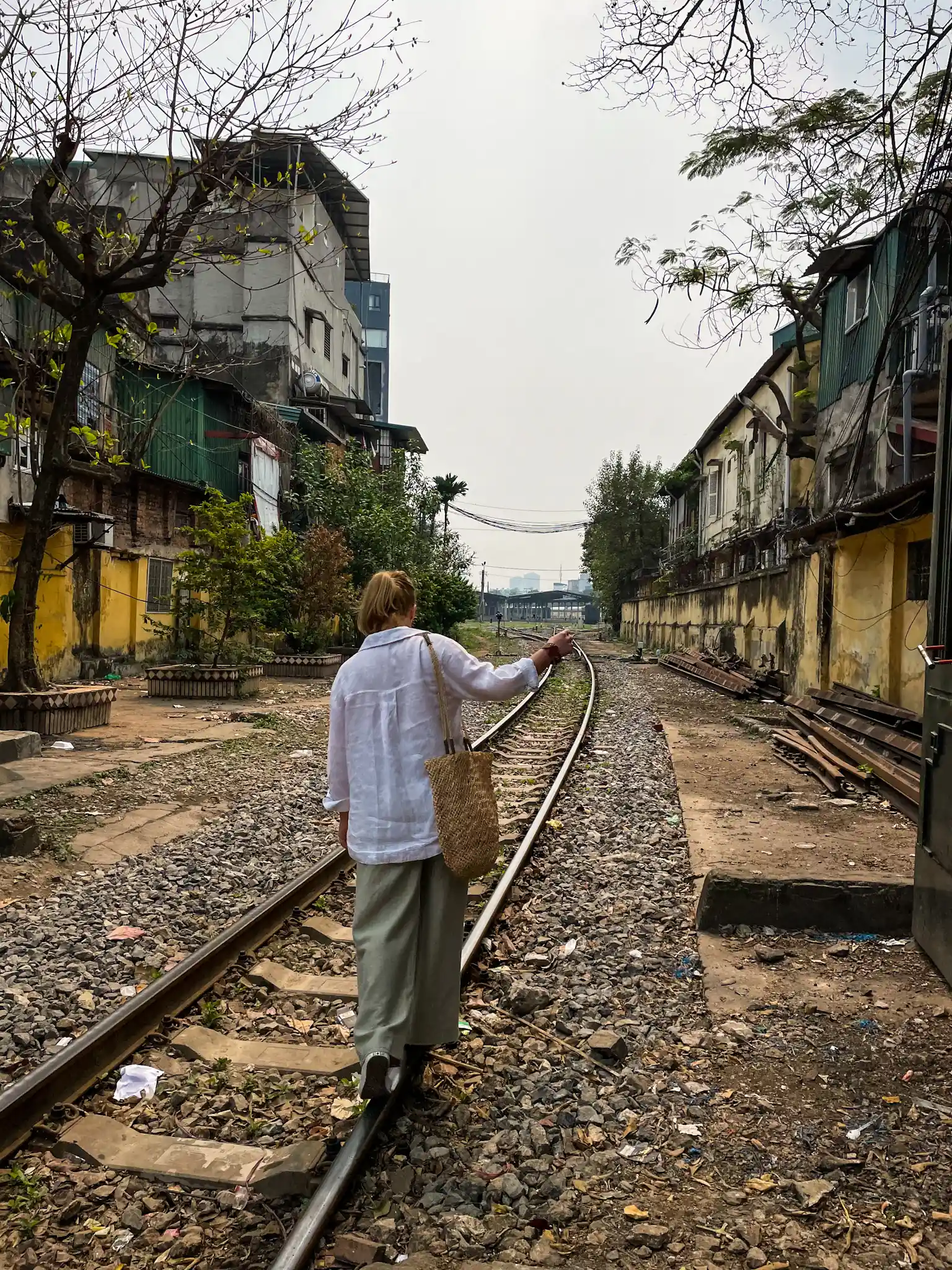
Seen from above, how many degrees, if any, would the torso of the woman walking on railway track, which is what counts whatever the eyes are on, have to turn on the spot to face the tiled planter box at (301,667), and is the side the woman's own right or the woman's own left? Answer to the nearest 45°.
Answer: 0° — they already face it

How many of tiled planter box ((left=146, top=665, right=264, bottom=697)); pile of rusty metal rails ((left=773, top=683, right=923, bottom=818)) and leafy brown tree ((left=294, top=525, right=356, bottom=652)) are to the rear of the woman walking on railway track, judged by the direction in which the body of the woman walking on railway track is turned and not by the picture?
0

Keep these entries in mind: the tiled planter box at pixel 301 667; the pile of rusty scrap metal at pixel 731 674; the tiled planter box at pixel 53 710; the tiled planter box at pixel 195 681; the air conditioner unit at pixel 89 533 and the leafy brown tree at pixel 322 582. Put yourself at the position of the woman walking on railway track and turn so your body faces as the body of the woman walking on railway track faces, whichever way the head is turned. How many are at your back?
0

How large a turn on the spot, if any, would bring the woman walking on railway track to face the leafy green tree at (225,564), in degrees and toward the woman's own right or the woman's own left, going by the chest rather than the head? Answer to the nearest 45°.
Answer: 0° — they already face it

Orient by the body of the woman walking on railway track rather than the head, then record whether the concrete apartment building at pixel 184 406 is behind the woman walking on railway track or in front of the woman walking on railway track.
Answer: in front

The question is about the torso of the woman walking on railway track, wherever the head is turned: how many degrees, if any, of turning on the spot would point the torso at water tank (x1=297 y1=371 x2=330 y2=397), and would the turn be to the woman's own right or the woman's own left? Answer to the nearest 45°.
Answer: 0° — they already face it

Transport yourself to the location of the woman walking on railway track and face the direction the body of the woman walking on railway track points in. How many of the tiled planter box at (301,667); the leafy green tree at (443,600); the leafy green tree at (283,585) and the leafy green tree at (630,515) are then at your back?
0

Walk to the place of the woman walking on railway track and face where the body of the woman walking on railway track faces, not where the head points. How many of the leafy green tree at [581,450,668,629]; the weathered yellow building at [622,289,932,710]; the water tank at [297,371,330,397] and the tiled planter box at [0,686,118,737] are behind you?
0

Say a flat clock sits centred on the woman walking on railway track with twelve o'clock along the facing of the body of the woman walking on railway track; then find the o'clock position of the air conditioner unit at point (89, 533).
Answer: The air conditioner unit is roughly at 11 o'clock from the woman walking on railway track.

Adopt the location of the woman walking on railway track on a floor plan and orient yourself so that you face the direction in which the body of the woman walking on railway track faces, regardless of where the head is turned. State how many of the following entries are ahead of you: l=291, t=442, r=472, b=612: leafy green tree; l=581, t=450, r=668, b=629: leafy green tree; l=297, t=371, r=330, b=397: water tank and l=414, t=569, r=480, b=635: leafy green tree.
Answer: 4

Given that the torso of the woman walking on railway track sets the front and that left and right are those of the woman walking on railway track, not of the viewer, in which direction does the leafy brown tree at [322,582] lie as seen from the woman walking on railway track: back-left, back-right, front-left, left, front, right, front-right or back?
front

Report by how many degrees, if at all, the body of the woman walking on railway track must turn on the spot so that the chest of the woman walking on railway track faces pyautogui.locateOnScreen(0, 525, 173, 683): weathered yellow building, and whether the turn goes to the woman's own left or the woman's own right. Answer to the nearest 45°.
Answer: approximately 45° to the woman's own left

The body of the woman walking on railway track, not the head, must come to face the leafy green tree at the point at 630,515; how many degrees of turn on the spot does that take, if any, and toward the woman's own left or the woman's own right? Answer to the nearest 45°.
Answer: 0° — they already face it

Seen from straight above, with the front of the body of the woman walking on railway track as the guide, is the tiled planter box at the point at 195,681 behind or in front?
in front

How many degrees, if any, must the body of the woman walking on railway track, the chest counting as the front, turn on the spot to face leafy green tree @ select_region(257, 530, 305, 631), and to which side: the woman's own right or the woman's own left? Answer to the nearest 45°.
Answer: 0° — they already face it

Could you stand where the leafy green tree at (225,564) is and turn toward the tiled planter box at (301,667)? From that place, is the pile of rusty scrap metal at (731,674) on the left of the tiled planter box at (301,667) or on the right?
right

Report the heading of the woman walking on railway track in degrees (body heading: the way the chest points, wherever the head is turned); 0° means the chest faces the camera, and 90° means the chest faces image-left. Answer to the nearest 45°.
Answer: approximately 180°

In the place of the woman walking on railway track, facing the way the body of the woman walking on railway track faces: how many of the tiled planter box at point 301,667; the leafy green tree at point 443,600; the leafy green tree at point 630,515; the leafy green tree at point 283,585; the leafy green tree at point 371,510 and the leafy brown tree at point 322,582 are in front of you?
6

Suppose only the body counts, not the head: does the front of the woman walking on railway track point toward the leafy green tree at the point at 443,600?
yes
